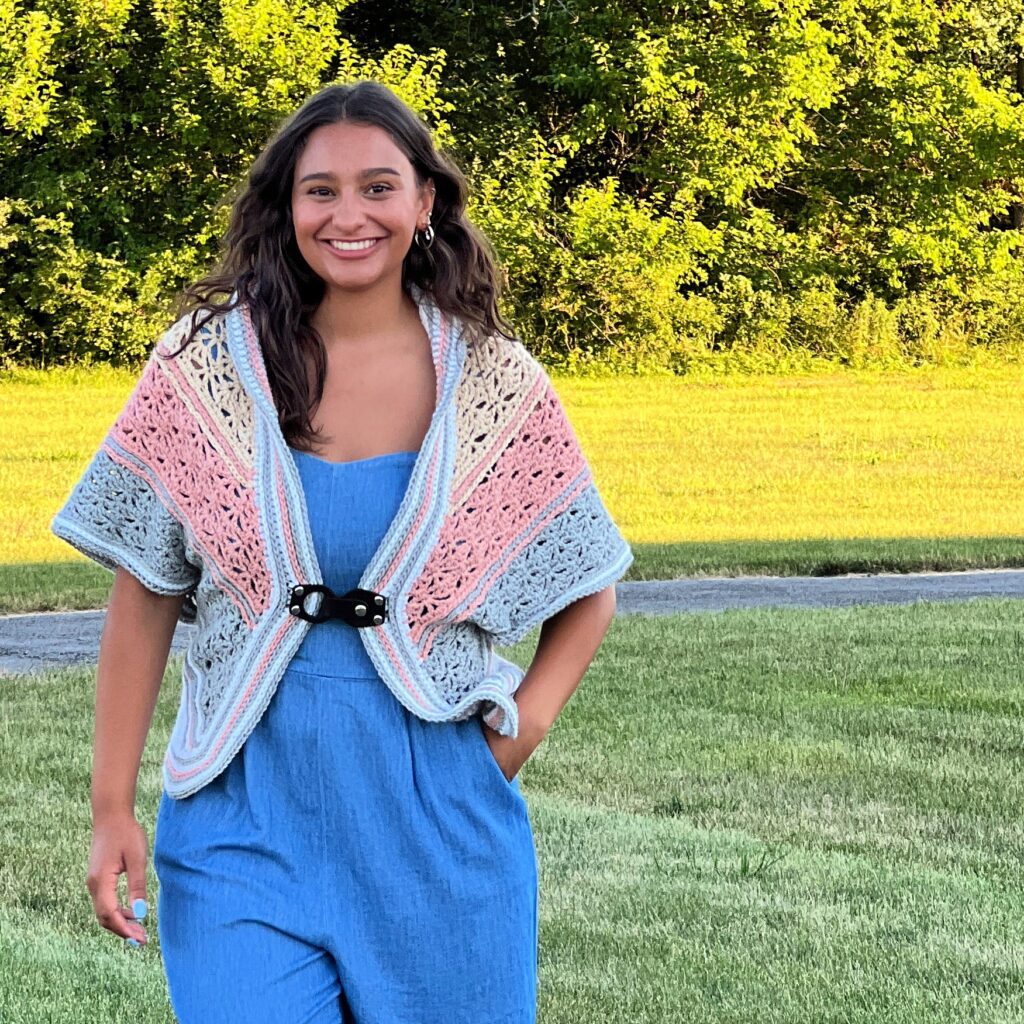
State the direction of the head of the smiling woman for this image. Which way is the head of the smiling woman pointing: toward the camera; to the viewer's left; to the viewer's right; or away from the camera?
toward the camera

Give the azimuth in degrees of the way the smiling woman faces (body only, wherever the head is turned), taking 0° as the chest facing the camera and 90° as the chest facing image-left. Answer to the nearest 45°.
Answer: approximately 0°
